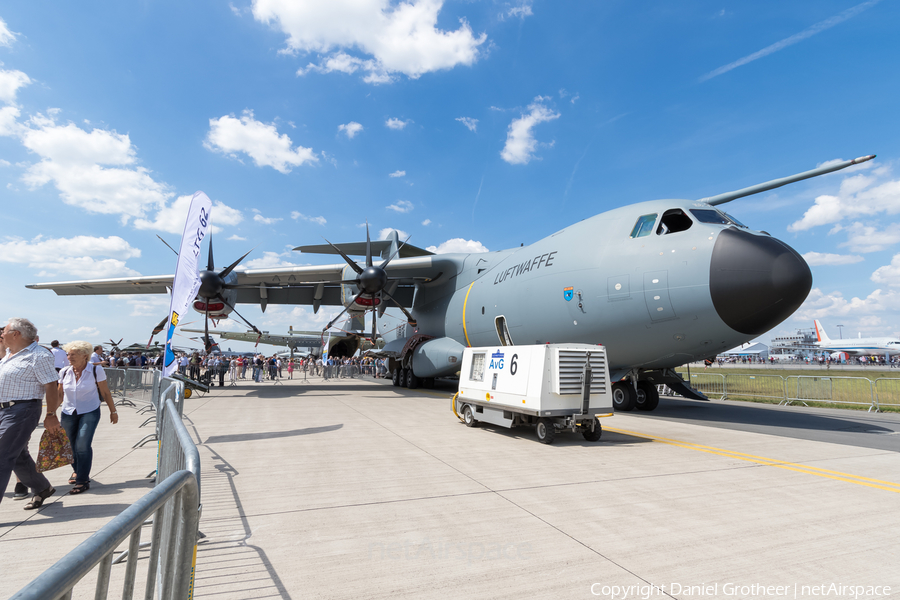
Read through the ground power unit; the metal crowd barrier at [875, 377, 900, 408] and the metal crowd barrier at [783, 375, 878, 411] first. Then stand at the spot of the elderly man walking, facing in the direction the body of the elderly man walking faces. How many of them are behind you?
3

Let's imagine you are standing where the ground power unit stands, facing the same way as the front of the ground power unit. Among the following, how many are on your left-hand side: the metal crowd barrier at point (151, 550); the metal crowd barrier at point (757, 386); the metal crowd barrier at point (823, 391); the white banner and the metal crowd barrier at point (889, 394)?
3

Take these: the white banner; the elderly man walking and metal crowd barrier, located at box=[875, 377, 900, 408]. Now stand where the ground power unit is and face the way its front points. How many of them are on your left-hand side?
1

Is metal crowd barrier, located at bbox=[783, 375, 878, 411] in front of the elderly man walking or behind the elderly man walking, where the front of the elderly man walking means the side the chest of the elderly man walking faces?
behind

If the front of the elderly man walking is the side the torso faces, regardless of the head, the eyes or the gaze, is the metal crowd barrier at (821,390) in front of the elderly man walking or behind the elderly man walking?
behind

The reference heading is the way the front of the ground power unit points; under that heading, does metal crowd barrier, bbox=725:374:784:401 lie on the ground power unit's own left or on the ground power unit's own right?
on the ground power unit's own left

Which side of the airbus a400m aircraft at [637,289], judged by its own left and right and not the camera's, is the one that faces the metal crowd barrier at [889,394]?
front
